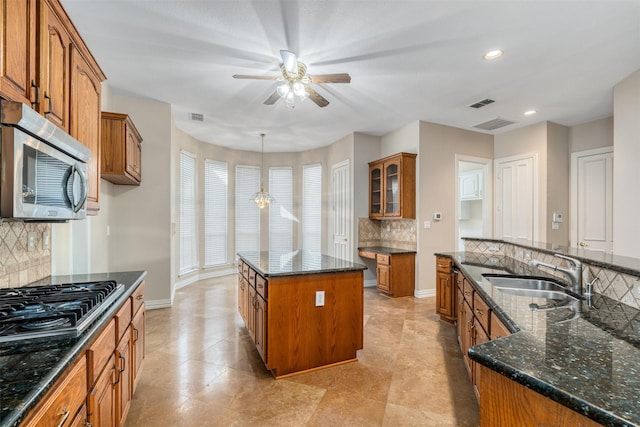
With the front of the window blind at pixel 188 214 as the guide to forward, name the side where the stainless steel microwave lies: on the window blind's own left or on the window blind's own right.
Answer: on the window blind's own right

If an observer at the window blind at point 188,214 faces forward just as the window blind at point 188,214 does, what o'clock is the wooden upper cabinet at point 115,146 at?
The wooden upper cabinet is roughly at 2 o'clock from the window blind.

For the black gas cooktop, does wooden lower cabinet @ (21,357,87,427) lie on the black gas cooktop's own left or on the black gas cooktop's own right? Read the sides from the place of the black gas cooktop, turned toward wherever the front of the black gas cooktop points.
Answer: on the black gas cooktop's own right

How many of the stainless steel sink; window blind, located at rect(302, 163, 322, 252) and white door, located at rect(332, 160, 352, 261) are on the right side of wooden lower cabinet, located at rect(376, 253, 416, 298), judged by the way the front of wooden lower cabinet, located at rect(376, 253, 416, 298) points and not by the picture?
2

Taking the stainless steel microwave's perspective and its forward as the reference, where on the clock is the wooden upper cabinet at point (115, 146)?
The wooden upper cabinet is roughly at 8 o'clock from the stainless steel microwave.

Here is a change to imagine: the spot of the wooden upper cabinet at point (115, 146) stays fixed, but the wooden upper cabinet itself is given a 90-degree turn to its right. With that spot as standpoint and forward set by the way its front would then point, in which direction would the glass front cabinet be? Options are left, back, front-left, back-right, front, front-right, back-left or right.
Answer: left

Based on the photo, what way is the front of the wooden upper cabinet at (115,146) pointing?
to the viewer's right

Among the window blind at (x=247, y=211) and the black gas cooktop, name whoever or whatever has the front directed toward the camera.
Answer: the window blind

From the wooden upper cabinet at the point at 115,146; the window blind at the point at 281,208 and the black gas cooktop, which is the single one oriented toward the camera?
the window blind

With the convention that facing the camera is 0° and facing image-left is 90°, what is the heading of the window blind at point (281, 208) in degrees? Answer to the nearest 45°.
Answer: approximately 0°

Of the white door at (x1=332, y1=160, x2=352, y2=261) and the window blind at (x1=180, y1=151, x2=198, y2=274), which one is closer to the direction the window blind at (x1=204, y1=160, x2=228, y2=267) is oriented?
the white door

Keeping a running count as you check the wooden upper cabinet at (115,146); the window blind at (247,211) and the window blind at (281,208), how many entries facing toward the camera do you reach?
2

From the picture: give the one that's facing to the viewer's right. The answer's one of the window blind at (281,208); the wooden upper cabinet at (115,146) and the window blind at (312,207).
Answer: the wooden upper cabinet

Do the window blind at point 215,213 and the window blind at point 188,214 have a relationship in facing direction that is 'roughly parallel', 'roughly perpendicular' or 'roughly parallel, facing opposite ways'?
roughly parallel

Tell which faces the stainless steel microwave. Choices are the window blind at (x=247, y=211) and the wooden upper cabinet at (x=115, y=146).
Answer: the window blind

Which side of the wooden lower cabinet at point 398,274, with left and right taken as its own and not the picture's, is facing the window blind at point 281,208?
right

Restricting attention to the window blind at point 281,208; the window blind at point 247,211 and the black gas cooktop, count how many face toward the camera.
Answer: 2

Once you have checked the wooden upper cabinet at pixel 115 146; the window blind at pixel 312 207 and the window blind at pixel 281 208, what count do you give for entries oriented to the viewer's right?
1

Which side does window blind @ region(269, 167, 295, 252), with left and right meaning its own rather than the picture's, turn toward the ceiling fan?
front

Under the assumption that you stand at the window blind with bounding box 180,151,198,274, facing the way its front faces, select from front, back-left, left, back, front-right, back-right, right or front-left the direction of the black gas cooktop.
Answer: front-right

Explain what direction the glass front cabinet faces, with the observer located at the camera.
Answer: facing the viewer and to the left of the viewer
